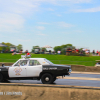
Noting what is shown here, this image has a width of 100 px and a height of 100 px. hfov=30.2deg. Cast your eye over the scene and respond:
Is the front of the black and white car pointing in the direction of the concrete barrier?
no

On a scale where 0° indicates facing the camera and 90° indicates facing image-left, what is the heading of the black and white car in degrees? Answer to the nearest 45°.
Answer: approximately 90°
